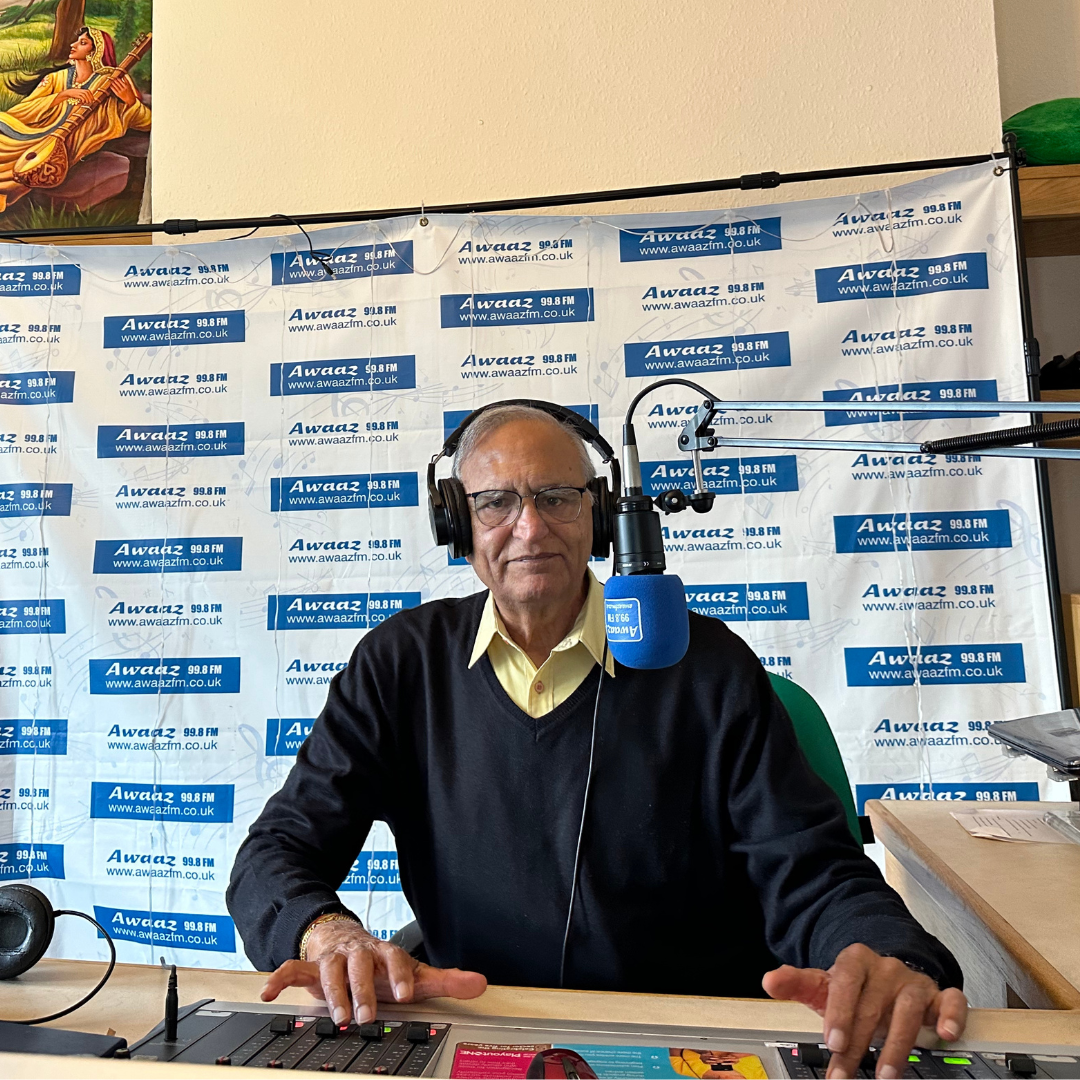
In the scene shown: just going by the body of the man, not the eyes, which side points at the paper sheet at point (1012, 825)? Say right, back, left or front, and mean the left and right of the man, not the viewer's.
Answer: left

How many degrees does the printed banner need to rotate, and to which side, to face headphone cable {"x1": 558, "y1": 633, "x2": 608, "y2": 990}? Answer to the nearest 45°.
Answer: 0° — it already faces it

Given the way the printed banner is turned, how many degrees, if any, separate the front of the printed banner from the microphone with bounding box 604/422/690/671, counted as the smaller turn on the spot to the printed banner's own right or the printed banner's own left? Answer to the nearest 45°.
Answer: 0° — it already faces it

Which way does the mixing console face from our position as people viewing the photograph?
facing away from the viewer

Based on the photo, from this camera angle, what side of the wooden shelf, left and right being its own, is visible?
front

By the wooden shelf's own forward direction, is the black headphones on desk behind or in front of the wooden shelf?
in front

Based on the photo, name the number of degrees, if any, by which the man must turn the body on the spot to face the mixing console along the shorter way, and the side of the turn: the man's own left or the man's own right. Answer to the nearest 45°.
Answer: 0° — they already face it

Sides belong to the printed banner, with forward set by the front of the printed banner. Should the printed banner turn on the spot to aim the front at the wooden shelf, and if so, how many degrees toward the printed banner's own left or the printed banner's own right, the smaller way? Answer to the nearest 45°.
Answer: approximately 90° to the printed banner's own left

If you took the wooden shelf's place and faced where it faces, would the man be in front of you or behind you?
in front

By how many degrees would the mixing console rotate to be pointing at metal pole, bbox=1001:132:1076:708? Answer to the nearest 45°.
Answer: approximately 45° to its right

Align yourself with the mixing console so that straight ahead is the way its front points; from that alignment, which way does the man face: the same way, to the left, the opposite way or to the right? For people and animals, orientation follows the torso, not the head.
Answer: the opposite way

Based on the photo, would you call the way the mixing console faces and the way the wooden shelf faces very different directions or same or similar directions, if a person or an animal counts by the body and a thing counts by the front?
very different directions

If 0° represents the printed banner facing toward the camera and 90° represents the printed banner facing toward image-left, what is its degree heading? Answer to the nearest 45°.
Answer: approximately 0°

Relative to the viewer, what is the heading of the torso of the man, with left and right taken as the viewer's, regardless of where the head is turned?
facing the viewer

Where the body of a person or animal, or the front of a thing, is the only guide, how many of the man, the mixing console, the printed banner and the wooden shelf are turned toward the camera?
3
